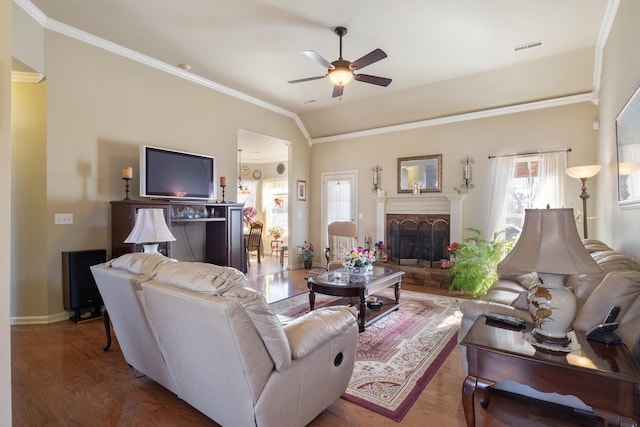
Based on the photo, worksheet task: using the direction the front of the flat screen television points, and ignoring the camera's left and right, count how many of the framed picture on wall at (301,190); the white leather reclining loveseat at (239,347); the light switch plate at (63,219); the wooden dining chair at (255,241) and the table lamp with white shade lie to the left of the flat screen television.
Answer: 2

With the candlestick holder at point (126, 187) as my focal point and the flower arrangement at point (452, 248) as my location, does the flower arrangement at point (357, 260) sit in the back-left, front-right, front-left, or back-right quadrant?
front-left

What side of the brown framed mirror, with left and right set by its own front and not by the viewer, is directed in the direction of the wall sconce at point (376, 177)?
right

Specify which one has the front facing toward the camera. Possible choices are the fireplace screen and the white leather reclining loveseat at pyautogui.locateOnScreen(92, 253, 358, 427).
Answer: the fireplace screen

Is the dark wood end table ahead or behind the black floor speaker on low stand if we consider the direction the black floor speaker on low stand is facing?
ahead

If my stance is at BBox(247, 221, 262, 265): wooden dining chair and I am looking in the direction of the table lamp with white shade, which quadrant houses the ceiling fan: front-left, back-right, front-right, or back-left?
front-left

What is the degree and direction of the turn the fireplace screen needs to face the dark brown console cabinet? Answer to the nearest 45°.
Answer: approximately 45° to its right

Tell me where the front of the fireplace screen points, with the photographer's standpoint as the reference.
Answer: facing the viewer

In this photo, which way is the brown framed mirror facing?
toward the camera

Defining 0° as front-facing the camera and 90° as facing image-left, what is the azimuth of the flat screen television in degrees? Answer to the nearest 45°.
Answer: approximately 315°

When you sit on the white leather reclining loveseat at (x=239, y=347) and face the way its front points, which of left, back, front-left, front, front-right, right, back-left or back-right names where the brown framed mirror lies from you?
front

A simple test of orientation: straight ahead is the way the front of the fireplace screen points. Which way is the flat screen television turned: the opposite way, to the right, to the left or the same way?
to the left

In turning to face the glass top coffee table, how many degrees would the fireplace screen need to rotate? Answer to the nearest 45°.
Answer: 0° — it already faces it

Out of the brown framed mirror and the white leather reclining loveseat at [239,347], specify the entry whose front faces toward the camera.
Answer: the brown framed mirror

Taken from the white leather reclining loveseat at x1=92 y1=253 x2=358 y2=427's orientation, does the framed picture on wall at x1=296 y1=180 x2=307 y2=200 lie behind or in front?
in front

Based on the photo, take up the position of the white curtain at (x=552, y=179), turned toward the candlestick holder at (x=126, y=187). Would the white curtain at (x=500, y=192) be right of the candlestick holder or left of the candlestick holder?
right

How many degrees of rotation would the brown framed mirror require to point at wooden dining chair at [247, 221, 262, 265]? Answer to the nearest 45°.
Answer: approximately 90° to its right

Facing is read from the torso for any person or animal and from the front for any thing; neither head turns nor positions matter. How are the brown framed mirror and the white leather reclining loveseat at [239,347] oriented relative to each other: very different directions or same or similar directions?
very different directions
